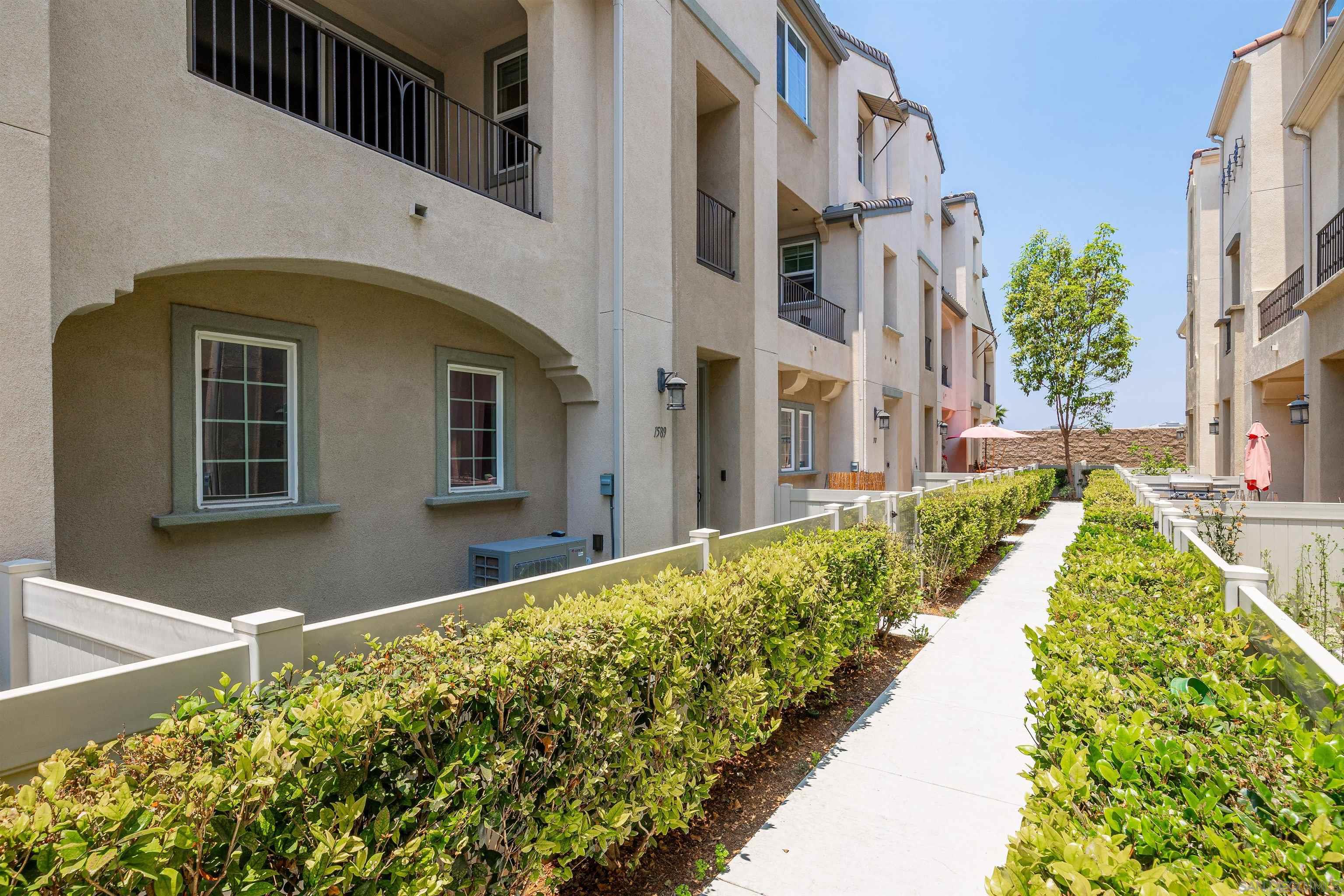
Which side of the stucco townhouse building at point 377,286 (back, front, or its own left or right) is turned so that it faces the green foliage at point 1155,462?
left

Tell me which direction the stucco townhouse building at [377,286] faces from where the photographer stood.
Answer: facing the viewer and to the right of the viewer

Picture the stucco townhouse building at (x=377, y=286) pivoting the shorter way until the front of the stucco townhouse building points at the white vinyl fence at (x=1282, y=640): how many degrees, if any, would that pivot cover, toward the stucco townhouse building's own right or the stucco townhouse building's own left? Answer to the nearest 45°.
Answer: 0° — it already faces it

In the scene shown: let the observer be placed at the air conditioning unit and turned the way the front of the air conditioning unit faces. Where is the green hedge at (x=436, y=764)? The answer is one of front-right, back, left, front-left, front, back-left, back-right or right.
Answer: front-right

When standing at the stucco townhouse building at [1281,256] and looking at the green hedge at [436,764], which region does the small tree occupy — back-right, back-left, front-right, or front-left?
back-right

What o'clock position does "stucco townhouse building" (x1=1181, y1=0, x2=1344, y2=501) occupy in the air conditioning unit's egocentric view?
The stucco townhouse building is roughly at 10 o'clock from the air conditioning unit.

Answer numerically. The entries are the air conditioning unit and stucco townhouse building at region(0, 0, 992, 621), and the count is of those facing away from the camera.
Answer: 0
